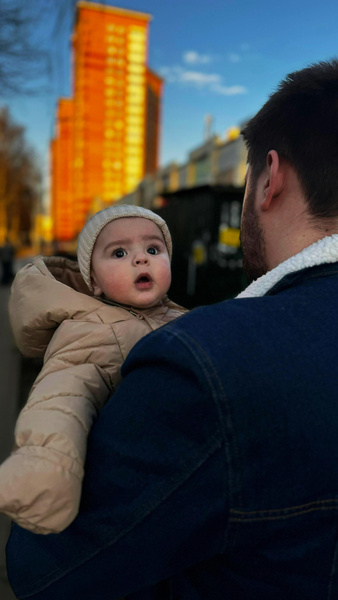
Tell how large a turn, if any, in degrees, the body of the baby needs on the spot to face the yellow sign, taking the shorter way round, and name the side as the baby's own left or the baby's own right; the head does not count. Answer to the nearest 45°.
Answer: approximately 135° to the baby's own left

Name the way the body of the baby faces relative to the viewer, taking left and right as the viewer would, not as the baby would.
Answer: facing the viewer and to the right of the viewer
